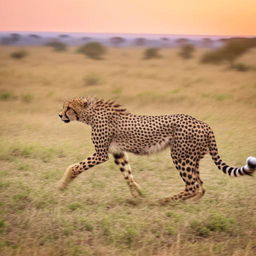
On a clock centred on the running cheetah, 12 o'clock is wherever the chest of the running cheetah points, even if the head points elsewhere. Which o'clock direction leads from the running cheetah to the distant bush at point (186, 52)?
The distant bush is roughly at 3 o'clock from the running cheetah.

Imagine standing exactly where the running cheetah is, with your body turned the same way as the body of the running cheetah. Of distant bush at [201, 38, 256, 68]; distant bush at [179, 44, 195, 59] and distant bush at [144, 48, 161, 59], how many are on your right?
3

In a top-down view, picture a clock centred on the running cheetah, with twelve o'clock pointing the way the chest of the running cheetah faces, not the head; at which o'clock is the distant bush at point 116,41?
The distant bush is roughly at 3 o'clock from the running cheetah.

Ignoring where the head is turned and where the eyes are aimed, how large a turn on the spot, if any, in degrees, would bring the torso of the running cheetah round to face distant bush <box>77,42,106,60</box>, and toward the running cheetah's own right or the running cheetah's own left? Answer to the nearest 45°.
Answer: approximately 90° to the running cheetah's own right

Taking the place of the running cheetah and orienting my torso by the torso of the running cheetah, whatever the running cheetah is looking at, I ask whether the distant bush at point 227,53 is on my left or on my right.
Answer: on my right

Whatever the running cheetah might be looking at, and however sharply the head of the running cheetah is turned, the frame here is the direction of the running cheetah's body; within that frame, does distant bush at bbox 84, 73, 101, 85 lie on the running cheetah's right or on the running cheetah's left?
on the running cheetah's right

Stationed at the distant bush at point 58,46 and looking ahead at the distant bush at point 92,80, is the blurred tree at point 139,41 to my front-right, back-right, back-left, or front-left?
back-left

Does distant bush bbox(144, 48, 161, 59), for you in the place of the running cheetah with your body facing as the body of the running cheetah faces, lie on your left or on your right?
on your right

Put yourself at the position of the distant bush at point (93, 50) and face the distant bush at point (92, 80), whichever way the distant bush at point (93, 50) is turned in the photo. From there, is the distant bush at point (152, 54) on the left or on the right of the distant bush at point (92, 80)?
left

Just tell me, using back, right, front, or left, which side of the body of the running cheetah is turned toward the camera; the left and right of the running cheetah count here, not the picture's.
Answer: left
